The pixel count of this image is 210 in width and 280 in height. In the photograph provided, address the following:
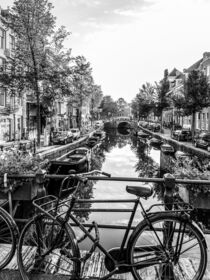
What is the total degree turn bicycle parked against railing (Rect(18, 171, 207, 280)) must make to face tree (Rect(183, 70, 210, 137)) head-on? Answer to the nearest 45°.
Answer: approximately 90° to its right

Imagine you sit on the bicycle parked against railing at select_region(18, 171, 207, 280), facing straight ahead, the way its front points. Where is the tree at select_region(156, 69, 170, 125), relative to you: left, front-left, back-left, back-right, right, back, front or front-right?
right

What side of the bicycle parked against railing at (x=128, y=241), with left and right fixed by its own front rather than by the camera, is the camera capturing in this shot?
left

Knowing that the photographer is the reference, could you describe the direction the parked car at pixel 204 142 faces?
facing the viewer and to the left of the viewer

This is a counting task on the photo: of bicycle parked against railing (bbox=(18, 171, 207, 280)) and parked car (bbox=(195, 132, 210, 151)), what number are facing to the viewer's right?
0

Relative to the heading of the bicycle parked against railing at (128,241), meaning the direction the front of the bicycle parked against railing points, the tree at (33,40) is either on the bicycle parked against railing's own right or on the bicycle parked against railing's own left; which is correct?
on the bicycle parked against railing's own right

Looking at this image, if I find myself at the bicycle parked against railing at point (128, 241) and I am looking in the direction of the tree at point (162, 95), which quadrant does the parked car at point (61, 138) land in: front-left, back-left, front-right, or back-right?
front-left

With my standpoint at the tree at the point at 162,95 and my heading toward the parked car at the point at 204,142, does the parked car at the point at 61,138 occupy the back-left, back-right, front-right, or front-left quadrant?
front-right

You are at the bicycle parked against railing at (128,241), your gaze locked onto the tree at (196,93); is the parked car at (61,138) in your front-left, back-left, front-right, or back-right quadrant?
front-left

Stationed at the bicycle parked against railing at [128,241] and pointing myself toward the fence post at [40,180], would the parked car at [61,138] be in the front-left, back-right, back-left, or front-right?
front-right

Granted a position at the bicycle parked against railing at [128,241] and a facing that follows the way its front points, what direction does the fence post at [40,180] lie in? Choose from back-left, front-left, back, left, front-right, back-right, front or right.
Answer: front-right

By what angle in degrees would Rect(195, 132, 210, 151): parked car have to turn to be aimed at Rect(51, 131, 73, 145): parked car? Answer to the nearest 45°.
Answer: approximately 45° to its right

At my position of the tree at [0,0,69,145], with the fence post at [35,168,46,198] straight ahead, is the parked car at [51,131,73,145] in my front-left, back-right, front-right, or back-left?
back-left

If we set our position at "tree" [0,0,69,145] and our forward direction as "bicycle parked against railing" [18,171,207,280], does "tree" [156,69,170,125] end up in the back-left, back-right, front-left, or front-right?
back-left

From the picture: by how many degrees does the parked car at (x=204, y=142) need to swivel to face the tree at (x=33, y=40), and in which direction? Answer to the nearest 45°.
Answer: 0° — it already faces it
